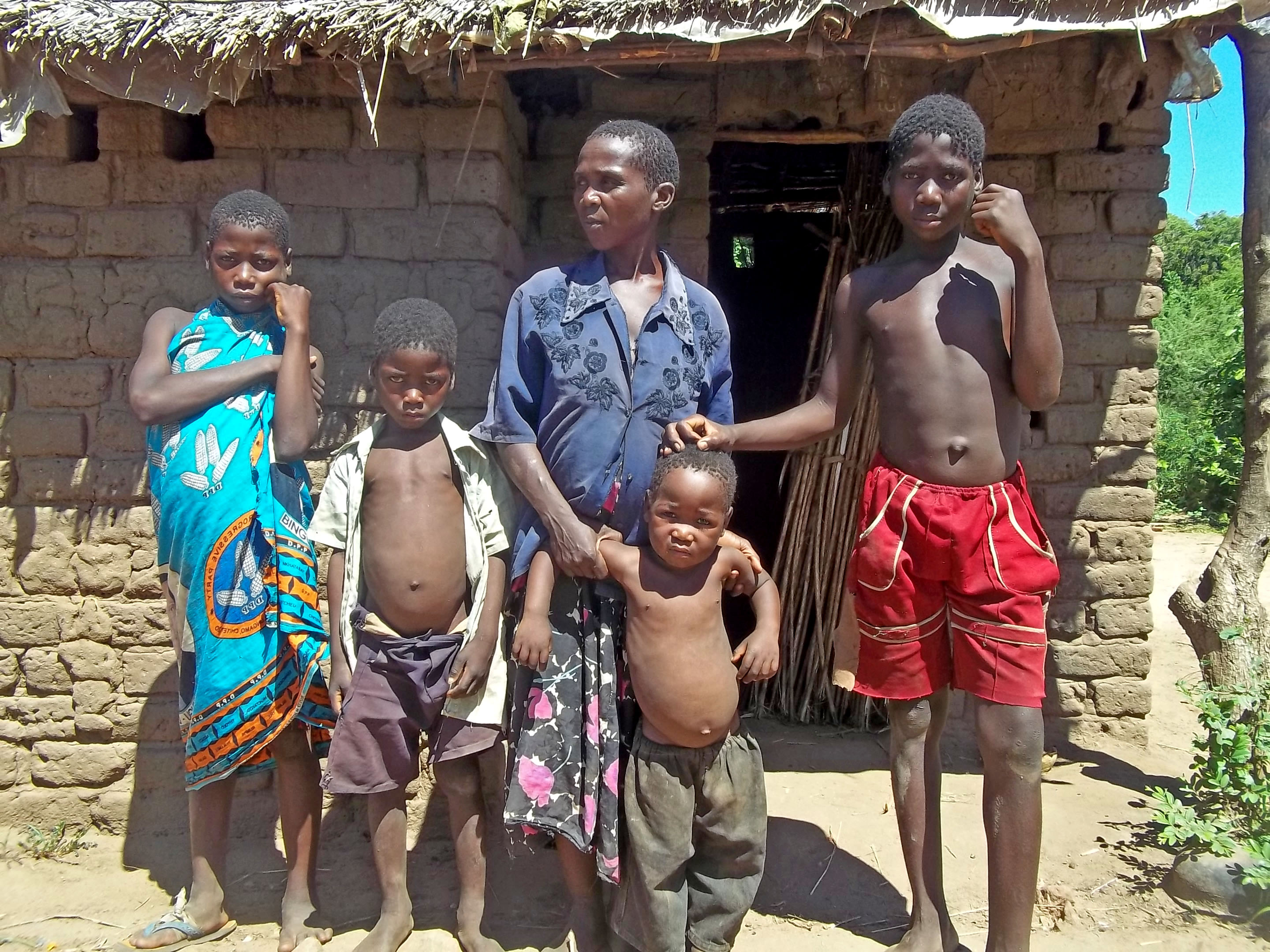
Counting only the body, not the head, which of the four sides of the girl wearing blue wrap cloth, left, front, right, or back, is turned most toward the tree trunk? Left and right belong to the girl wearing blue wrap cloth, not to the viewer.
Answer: left

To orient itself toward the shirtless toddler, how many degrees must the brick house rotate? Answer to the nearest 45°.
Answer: approximately 45° to its left

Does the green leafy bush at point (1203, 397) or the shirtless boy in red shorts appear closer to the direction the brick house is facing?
the shirtless boy in red shorts

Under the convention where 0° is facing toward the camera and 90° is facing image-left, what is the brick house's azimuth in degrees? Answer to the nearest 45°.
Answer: approximately 0°

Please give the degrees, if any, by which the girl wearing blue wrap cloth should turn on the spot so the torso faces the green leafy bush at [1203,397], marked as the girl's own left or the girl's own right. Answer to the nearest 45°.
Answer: approximately 135° to the girl's own left
